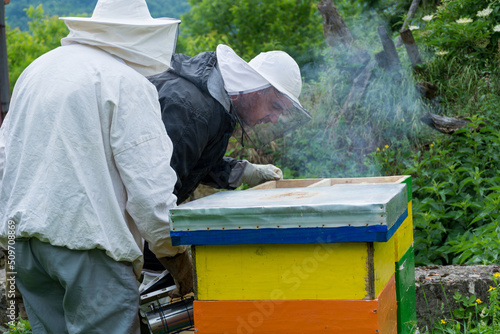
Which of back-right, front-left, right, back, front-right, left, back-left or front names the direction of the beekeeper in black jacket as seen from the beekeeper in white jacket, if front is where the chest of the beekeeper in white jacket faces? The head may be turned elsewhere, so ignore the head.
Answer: front

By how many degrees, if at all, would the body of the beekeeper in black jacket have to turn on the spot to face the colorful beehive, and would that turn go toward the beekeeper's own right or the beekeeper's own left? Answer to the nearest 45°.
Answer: approximately 90° to the beekeeper's own right

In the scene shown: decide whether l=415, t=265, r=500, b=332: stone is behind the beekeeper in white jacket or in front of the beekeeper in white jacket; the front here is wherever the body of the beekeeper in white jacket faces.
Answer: in front

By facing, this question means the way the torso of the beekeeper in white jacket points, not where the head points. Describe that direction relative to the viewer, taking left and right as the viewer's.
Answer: facing away from the viewer and to the right of the viewer

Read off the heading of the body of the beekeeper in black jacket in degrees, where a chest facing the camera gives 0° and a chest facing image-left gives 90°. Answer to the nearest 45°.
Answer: approximately 270°

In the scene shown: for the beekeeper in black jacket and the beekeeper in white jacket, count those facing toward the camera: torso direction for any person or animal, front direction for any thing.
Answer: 0

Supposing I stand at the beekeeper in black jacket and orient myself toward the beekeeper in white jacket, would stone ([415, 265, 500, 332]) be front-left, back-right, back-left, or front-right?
back-left
